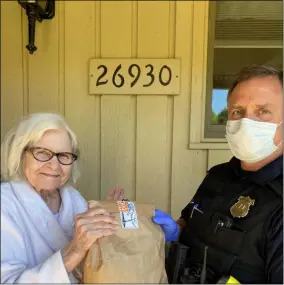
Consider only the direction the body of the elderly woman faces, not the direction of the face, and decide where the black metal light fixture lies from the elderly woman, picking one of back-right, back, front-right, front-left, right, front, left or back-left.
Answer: back-left

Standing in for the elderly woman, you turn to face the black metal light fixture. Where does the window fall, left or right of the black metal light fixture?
right

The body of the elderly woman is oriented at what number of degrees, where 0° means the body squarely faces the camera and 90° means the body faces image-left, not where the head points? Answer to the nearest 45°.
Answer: approximately 315°

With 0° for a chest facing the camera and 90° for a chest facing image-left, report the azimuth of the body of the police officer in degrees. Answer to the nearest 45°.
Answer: approximately 45°

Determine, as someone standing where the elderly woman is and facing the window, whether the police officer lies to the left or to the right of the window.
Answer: right

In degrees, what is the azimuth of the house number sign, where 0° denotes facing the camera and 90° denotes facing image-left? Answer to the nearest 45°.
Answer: approximately 0°
